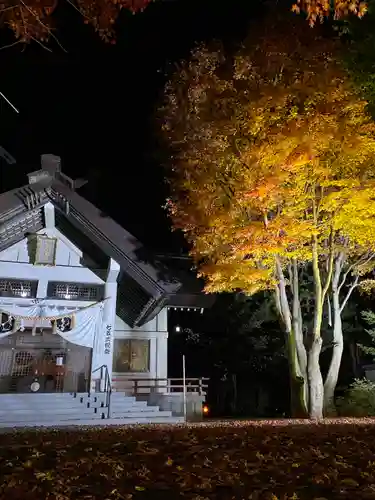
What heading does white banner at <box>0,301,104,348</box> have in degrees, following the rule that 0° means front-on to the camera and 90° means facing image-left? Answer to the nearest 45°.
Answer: approximately 0°

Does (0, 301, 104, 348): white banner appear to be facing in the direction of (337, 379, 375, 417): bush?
no
